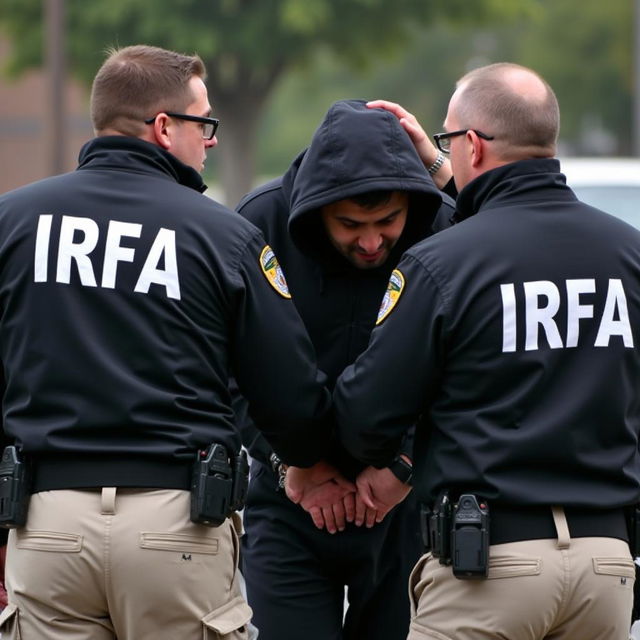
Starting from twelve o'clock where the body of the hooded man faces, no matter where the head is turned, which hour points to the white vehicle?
The white vehicle is roughly at 7 o'clock from the hooded man.

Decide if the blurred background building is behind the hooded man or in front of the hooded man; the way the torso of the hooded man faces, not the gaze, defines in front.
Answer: behind

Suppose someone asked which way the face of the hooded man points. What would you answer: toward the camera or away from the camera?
toward the camera

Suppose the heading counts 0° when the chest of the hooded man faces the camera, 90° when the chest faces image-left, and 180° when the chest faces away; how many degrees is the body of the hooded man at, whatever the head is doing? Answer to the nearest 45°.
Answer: approximately 0°

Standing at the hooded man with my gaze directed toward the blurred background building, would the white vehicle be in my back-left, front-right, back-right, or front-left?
front-right
